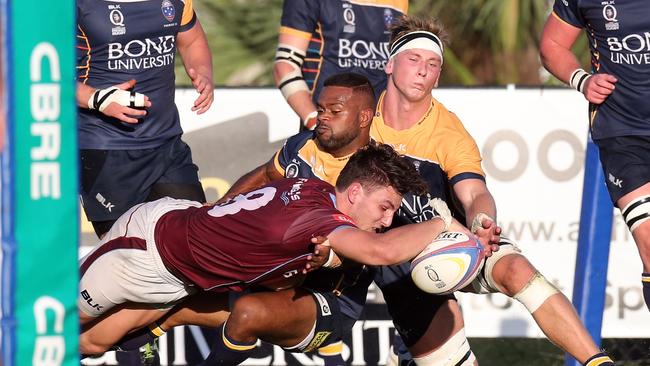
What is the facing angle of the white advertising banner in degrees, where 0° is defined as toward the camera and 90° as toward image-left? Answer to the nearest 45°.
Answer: approximately 0°

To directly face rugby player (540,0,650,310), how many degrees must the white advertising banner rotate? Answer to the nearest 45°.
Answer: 0° — it already faces them

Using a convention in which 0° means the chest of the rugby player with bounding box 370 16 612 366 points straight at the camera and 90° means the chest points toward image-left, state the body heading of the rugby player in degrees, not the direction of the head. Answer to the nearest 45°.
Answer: approximately 0°

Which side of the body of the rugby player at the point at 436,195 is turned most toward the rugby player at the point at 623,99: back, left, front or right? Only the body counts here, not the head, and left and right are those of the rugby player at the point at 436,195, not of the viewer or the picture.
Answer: left

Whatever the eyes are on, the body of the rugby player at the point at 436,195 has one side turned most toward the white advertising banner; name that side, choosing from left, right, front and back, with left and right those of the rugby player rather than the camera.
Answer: back

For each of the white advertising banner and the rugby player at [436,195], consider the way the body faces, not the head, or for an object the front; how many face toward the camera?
2

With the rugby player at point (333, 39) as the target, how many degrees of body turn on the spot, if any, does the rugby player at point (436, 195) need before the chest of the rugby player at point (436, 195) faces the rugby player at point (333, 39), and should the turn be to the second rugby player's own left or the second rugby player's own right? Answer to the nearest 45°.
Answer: approximately 135° to the second rugby player's own right

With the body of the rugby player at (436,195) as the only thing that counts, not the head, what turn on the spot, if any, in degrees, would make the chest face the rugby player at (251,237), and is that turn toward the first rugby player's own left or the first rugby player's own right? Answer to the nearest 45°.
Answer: approximately 45° to the first rugby player's own right
